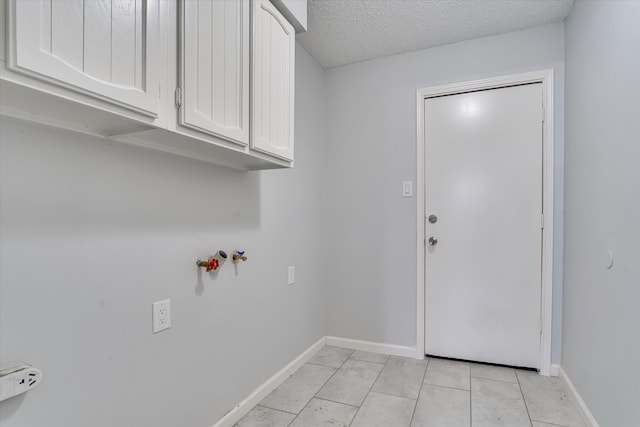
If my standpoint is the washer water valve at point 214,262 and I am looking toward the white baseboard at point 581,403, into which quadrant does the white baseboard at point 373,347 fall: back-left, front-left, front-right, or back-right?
front-left

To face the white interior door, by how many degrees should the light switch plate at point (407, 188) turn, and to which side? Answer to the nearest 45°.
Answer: approximately 90° to its left

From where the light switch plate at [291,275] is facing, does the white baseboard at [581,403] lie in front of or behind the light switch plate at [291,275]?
in front

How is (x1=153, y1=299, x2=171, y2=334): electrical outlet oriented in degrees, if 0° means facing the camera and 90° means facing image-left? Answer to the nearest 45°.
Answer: approximately 315°

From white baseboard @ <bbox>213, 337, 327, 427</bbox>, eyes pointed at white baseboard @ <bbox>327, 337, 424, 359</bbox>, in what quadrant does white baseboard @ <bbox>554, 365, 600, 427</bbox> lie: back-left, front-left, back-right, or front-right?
front-right

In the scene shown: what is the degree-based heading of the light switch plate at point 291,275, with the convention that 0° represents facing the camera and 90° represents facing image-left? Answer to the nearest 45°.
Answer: approximately 315°

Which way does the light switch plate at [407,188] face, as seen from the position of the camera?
facing the viewer
